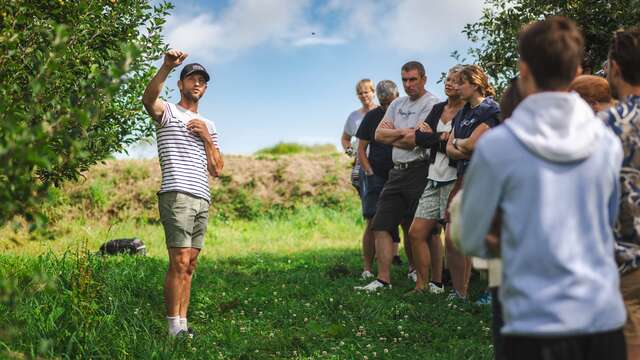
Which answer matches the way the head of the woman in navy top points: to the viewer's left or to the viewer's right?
to the viewer's left

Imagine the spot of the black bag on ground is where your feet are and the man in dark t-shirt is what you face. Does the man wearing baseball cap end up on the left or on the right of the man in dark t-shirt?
right

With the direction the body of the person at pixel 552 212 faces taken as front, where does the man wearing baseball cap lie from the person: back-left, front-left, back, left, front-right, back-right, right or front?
front-left

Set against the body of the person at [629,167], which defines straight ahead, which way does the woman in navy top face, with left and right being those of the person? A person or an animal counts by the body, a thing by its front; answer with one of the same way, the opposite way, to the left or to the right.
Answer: to the left

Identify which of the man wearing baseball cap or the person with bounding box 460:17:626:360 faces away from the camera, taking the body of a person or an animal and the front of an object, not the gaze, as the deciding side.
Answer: the person

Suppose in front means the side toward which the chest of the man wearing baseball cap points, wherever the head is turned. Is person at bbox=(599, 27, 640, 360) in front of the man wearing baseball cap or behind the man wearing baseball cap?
in front

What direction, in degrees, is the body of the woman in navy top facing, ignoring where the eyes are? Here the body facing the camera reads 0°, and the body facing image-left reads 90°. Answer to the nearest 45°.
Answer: approximately 45°

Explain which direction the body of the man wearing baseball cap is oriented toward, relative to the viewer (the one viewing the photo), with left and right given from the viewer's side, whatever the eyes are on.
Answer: facing the viewer and to the right of the viewer

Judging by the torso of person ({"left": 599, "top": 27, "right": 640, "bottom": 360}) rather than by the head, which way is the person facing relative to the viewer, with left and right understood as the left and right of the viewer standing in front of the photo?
facing away from the viewer and to the left of the viewer

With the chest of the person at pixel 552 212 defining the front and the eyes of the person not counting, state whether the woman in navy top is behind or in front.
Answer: in front

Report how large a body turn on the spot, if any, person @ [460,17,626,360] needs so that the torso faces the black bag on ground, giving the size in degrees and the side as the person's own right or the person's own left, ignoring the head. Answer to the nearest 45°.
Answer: approximately 45° to the person's own left

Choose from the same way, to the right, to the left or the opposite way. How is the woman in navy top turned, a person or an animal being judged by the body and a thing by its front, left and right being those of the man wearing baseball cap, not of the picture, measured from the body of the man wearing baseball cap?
to the right

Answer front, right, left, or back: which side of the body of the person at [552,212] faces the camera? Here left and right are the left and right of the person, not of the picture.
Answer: back

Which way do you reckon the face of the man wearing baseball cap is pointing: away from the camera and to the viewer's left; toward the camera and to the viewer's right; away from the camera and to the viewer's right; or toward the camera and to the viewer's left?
toward the camera and to the viewer's right

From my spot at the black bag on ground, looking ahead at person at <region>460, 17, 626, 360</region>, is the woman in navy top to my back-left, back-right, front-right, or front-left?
front-left

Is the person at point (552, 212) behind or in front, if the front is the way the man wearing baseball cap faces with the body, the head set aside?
in front

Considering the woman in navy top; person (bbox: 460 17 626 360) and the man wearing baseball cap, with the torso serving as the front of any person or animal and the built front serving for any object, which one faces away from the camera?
the person
